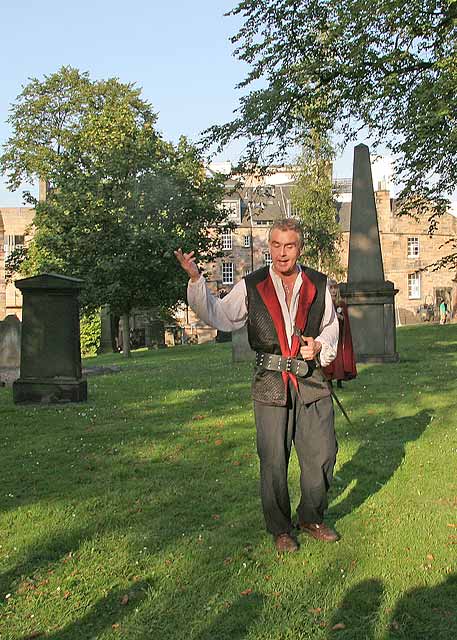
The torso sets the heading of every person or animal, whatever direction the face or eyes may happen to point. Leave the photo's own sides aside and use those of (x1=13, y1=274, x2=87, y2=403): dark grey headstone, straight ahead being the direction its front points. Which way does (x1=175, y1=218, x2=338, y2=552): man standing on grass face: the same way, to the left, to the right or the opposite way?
the same way

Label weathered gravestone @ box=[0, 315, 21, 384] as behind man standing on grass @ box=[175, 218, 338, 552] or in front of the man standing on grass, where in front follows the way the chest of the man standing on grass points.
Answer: behind

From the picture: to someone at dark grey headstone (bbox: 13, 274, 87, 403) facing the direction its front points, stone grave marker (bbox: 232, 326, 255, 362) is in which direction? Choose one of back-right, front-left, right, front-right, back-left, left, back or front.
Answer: back-left

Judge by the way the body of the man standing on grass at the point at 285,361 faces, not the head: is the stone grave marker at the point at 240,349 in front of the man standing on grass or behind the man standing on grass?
behind

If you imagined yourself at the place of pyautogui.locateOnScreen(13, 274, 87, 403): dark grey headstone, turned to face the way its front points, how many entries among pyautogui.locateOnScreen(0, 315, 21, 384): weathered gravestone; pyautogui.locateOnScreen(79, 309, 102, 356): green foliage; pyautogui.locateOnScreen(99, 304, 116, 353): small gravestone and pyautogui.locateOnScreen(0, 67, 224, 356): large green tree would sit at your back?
4

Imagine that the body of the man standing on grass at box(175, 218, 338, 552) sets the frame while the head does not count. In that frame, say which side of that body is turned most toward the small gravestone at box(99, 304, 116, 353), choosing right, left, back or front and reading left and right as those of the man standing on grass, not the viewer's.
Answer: back

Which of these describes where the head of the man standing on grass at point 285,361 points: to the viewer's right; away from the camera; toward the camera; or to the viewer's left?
toward the camera

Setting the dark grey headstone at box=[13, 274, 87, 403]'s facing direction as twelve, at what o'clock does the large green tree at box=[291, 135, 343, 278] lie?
The large green tree is roughly at 7 o'clock from the dark grey headstone.

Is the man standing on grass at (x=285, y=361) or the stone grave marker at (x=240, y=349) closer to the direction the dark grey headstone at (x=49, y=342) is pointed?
the man standing on grass

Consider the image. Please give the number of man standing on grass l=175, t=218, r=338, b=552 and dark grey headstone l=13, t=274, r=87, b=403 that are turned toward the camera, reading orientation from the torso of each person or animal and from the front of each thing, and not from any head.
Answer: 2

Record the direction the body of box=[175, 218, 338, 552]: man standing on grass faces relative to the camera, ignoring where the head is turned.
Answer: toward the camera

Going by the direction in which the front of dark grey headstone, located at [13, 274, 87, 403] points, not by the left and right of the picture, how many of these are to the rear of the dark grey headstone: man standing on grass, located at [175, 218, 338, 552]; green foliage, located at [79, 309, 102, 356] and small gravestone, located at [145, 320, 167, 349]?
2

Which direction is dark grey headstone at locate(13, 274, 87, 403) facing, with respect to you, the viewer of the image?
facing the viewer

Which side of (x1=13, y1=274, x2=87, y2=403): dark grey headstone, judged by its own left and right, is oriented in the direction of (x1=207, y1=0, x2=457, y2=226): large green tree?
left

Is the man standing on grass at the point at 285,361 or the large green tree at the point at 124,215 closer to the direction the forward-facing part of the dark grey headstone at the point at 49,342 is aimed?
the man standing on grass

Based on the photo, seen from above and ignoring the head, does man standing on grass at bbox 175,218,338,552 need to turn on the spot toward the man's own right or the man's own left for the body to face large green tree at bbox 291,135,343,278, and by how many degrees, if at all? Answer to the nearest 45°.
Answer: approximately 180°
